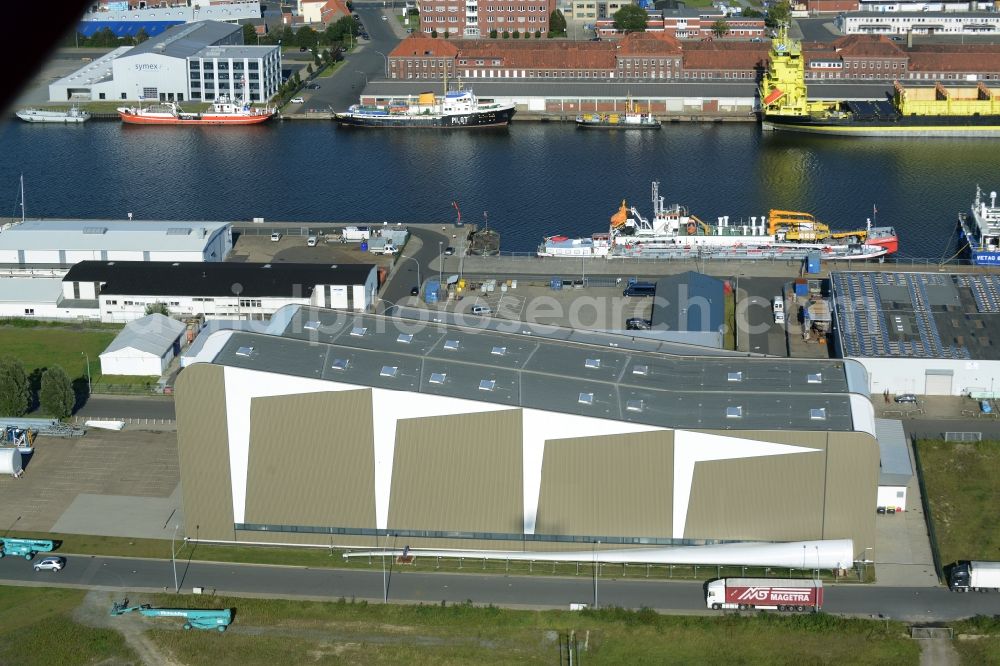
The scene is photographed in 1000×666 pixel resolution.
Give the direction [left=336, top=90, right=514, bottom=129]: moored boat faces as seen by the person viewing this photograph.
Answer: facing to the right of the viewer

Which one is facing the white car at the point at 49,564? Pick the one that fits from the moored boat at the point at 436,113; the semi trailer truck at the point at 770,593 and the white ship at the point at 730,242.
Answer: the semi trailer truck

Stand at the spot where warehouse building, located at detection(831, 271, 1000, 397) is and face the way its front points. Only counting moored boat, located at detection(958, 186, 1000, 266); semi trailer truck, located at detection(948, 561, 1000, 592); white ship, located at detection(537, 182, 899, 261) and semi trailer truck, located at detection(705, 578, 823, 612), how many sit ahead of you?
2

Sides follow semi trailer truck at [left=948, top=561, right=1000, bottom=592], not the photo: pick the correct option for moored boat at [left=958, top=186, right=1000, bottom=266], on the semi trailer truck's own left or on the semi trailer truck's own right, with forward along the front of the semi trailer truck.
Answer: on the semi trailer truck's own right

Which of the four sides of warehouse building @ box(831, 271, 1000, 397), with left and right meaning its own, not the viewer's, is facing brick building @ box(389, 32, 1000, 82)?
back

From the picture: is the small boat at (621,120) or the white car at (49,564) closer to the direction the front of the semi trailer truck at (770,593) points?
the white car

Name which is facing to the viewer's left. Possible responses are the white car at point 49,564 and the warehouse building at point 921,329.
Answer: the white car

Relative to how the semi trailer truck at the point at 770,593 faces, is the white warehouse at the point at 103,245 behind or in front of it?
in front

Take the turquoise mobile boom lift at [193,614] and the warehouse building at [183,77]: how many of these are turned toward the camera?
1

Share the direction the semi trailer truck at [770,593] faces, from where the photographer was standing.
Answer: facing to the left of the viewer
